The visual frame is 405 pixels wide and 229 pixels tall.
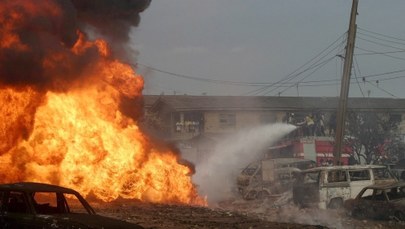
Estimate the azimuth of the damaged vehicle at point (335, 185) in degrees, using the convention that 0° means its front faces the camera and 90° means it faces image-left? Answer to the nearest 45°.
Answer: approximately 45°

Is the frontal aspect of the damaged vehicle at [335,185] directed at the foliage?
no

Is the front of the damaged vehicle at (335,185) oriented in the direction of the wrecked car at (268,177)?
no
